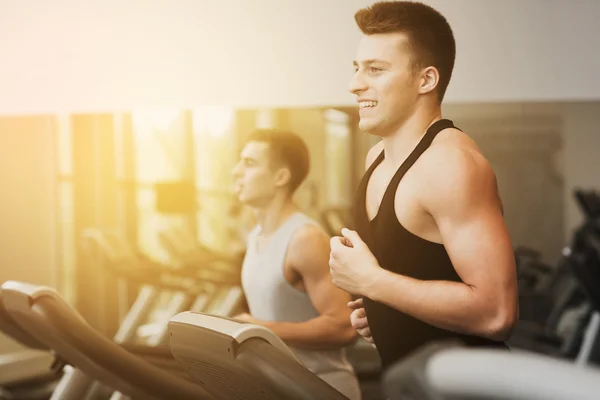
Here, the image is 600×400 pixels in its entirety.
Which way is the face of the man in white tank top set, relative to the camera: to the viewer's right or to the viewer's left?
to the viewer's left

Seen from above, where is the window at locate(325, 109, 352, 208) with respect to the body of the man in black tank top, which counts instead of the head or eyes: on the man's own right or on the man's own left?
on the man's own right

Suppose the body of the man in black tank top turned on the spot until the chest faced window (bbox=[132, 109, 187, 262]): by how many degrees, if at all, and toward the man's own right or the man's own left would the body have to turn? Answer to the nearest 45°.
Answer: approximately 90° to the man's own right

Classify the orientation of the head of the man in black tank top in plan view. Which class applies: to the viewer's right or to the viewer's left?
to the viewer's left

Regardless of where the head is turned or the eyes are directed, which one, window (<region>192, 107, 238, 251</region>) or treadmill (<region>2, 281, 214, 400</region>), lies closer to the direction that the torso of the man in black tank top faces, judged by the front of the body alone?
the treadmill

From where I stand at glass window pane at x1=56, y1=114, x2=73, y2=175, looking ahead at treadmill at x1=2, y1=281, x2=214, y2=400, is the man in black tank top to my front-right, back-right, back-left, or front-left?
front-left

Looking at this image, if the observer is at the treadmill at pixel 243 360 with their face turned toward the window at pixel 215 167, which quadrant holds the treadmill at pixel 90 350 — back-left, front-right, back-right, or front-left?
front-left

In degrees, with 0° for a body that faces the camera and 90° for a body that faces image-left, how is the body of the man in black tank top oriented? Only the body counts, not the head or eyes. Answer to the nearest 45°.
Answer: approximately 45°
